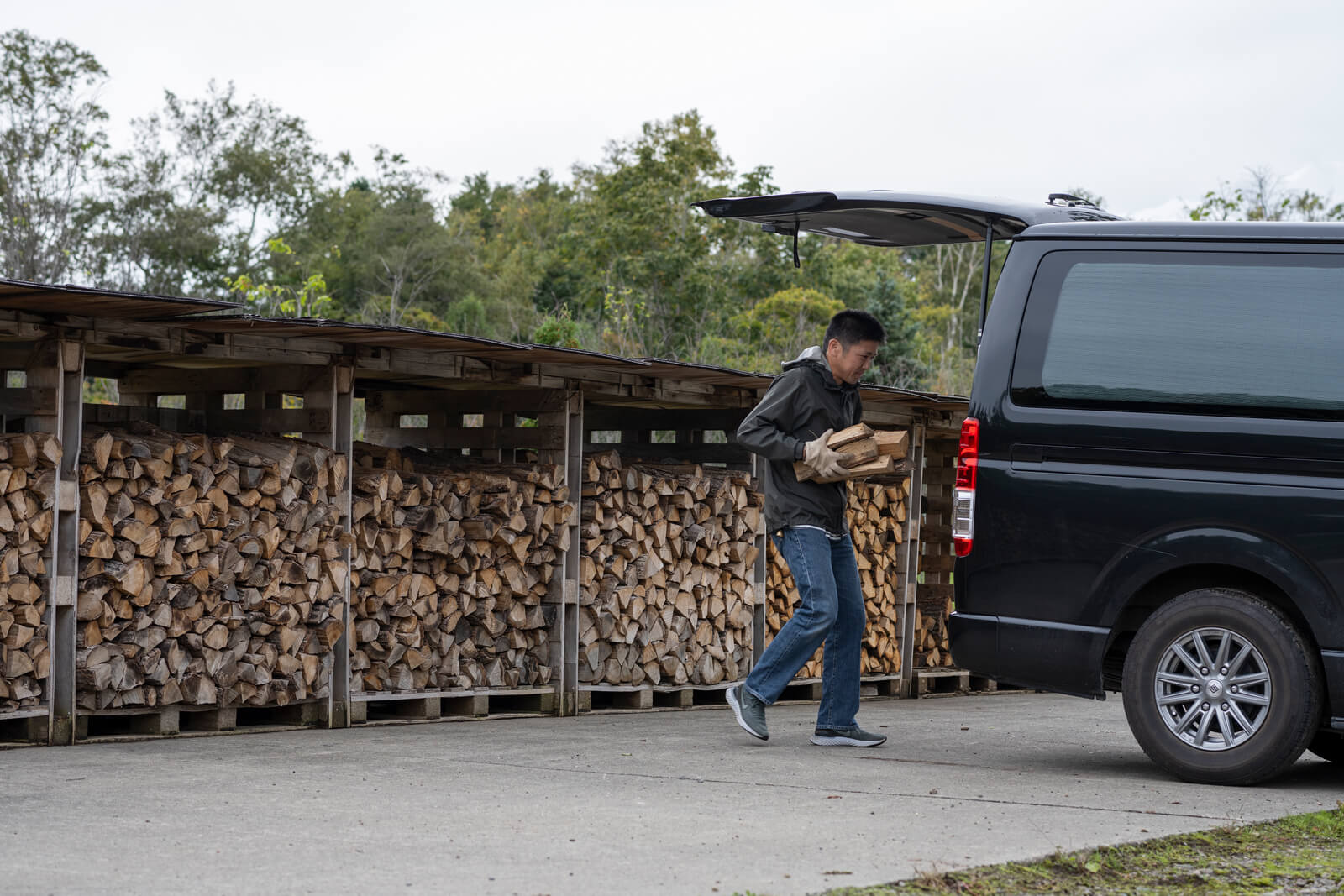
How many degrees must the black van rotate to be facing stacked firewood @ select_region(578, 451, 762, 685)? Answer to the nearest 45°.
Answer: approximately 135° to its left

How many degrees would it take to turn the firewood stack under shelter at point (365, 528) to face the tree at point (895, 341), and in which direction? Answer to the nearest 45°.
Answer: approximately 135° to its left

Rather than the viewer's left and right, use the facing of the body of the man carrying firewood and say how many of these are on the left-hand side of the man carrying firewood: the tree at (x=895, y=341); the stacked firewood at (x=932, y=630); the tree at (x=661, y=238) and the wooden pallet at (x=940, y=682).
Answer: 4

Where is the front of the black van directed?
to the viewer's right

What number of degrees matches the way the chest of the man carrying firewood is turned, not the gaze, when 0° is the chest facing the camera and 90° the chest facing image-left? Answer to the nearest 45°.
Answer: approximately 270°

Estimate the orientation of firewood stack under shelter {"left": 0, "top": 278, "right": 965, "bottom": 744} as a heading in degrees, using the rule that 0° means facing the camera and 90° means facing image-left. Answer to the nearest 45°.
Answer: approximately 315°

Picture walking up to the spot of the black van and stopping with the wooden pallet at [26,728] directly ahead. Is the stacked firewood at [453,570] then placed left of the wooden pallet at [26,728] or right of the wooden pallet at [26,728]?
right

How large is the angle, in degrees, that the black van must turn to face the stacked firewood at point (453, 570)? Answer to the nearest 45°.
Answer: approximately 135° to its left

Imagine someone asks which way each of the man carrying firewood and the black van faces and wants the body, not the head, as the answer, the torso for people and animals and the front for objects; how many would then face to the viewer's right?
2

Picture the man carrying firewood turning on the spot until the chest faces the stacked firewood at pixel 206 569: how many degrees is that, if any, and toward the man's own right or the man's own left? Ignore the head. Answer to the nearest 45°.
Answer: approximately 180°
